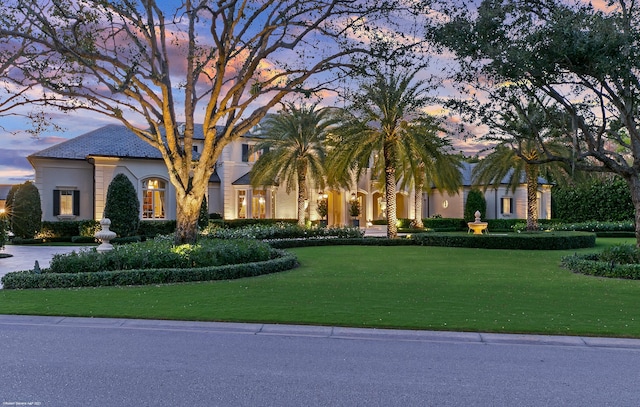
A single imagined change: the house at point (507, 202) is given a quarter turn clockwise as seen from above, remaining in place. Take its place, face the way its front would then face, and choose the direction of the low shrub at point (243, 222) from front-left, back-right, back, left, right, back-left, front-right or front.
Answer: front-left

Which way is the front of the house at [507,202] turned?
toward the camera

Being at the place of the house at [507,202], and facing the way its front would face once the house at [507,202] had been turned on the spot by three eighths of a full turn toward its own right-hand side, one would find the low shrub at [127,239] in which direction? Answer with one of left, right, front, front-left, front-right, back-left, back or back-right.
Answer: left

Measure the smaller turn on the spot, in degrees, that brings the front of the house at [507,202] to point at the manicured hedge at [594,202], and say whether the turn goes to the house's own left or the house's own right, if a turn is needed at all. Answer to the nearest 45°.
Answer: approximately 90° to the house's own left

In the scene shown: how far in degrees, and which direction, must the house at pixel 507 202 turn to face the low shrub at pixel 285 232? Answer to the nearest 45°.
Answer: approximately 45° to its right

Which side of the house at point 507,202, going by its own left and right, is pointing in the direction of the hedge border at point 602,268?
front

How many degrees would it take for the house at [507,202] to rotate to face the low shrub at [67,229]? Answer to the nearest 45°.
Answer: approximately 45° to its right

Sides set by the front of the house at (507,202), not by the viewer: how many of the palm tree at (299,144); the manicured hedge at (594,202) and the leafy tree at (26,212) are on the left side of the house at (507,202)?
1

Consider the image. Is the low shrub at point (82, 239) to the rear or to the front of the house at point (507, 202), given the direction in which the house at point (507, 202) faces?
to the front

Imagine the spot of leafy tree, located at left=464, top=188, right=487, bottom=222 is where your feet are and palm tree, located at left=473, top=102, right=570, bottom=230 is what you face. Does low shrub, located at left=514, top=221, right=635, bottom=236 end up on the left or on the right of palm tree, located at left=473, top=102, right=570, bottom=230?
left

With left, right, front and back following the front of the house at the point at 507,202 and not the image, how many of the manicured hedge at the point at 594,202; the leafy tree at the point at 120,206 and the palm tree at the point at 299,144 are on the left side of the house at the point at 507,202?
1

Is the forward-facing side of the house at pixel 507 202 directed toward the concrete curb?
yes

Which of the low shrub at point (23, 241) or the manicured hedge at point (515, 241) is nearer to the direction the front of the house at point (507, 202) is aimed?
the manicured hedge
